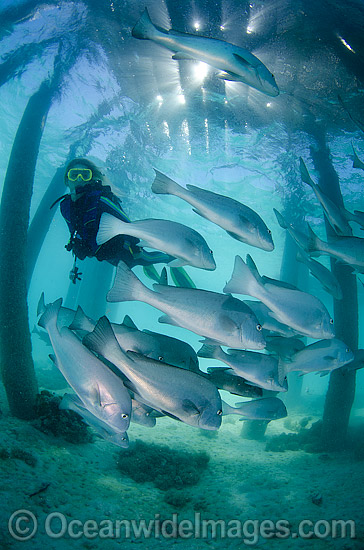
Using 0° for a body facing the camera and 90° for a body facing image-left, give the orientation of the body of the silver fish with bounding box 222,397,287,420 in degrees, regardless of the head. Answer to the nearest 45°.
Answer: approximately 270°

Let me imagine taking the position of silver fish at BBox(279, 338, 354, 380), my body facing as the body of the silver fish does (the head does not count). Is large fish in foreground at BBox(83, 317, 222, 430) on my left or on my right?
on my right

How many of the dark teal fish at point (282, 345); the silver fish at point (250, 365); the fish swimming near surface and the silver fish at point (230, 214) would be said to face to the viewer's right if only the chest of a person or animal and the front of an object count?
4

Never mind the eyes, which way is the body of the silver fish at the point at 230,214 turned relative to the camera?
to the viewer's right

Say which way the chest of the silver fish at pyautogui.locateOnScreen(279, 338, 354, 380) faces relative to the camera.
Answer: to the viewer's right

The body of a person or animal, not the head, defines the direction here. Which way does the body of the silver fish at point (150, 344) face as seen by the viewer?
to the viewer's right

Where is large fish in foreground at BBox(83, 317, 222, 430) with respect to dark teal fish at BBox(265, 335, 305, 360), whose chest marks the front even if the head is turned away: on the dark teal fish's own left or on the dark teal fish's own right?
on the dark teal fish's own right

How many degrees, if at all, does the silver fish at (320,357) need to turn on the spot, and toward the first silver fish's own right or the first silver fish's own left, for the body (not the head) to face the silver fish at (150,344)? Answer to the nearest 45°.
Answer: approximately 135° to the first silver fish's own right

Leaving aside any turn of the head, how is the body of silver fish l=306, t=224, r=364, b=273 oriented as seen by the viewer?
to the viewer's right
